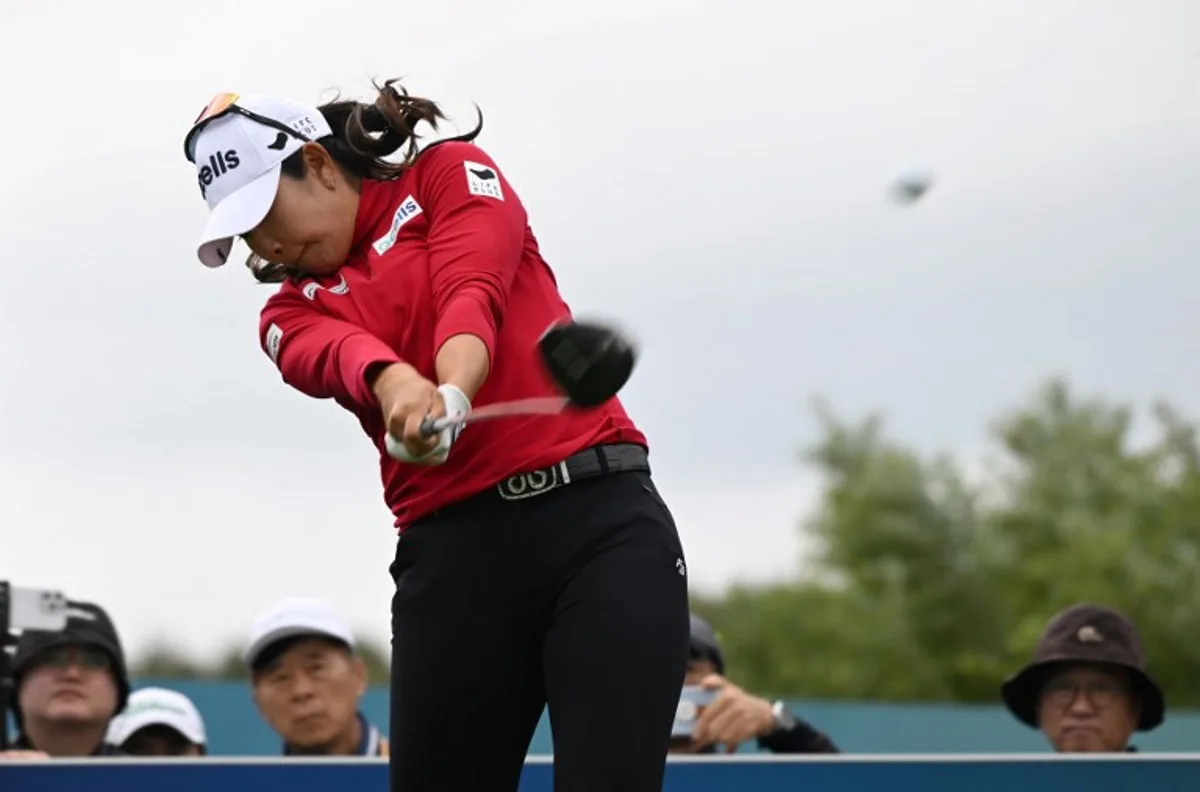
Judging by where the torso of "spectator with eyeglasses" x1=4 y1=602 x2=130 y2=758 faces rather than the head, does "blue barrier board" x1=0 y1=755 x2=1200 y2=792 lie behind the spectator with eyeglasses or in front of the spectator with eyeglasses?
in front

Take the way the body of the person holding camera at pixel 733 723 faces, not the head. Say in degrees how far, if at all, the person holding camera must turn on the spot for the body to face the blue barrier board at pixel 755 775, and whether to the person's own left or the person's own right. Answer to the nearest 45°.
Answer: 0° — they already face it

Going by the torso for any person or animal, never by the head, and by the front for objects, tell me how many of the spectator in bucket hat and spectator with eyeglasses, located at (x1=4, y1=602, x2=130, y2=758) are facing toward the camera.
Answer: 2

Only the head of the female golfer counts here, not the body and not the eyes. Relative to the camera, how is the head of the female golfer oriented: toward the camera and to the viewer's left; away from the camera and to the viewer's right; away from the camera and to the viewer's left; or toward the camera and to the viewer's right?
toward the camera and to the viewer's left

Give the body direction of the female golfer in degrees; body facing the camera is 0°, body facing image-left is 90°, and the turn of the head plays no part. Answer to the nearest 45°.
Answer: approximately 0°

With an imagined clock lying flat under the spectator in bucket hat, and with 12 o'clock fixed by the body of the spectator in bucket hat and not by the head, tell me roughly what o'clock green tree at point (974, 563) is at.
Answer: The green tree is roughly at 6 o'clock from the spectator in bucket hat.
